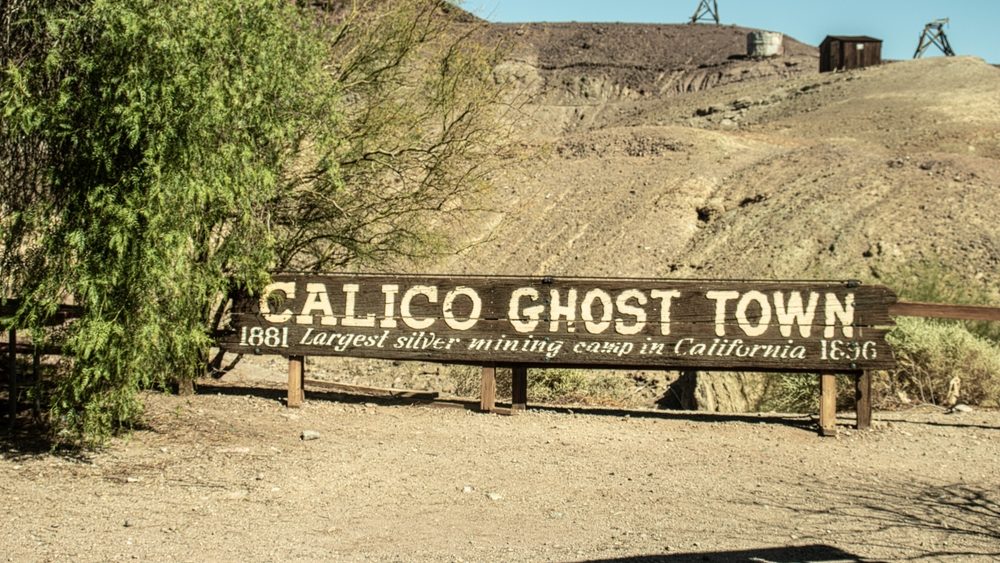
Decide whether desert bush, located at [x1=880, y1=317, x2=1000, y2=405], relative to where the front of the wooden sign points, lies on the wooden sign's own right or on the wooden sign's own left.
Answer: on the wooden sign's own left

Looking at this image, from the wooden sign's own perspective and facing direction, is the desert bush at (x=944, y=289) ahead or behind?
behind

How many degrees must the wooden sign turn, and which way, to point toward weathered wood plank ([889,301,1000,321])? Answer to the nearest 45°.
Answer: approximately 90° to its left

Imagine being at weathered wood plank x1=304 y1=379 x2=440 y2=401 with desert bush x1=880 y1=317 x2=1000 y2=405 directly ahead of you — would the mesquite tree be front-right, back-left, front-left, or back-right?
back-right

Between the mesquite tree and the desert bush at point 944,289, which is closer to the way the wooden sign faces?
the mesquite tree

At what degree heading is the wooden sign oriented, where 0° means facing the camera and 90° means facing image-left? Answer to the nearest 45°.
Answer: approximately 0°

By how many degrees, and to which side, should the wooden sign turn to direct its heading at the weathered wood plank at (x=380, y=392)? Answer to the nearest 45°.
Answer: approximately 135° to its right

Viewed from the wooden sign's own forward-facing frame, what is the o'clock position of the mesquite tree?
The mesquite tree is roughly at 2 o'clock from the wooden sign.
